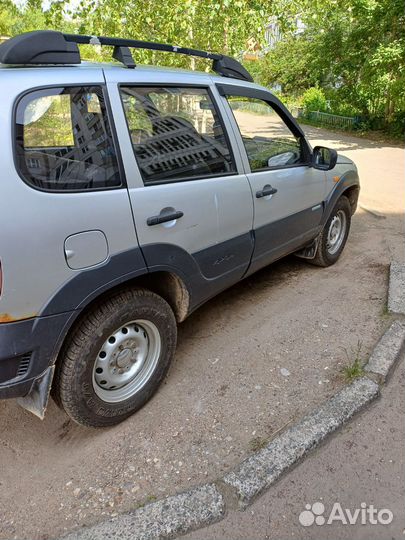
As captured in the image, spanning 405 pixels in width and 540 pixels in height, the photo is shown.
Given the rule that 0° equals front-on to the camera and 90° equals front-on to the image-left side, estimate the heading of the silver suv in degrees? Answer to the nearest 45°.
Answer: approximately 225°

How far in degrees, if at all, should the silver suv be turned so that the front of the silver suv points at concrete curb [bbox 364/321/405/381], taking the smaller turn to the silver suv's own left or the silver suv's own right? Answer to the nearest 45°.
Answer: approximately 45° to the silver suv's own right

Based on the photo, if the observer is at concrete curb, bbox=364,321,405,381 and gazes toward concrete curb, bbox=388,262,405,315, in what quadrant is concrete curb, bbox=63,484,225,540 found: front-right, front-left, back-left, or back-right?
back-left
